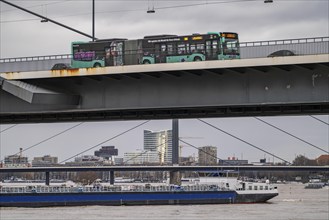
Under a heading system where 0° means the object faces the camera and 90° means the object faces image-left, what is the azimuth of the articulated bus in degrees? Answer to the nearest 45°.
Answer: approximately 315°
